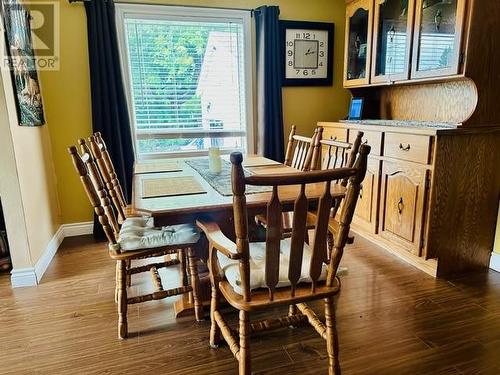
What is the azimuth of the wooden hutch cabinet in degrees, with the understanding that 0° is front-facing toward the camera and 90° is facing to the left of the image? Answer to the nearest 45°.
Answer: approximately 45°

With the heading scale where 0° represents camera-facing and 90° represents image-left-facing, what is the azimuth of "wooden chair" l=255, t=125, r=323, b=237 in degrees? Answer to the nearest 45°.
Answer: approximately 45°

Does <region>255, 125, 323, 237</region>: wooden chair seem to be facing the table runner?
yes

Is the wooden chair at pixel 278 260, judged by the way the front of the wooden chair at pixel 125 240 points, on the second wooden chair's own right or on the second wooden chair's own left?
on the second wooden chair's own right

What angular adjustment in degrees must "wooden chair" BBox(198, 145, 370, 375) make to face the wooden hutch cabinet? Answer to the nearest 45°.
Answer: approximately 90° to its right

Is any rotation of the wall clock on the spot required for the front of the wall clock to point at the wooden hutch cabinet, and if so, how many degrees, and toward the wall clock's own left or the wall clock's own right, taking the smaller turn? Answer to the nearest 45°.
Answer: approximately 45° to the wall clock's own left

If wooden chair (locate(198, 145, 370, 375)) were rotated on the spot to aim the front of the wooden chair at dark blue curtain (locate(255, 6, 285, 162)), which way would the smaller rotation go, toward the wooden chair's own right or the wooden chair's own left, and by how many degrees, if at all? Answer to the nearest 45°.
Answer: approximately 45° to the wooden chair's own right

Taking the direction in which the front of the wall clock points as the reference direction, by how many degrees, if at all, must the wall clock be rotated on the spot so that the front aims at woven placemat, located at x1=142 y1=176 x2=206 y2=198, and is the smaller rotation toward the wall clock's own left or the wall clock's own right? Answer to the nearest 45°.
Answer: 0° — it already faces it

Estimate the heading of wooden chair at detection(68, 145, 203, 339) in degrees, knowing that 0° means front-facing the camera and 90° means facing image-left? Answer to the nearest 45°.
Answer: approximately 270°

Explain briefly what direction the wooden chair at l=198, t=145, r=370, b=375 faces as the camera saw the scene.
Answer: facing away from the viewer and to the left of the viewer
